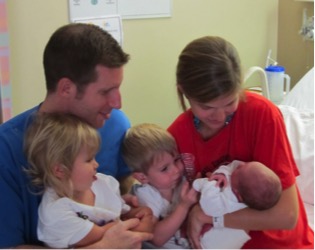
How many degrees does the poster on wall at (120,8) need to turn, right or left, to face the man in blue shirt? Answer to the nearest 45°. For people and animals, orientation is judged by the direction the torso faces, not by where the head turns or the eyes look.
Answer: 0° — it already faces them

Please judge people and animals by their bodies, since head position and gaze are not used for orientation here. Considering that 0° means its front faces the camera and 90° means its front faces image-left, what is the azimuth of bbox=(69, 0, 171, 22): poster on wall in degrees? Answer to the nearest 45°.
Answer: approximately 0°

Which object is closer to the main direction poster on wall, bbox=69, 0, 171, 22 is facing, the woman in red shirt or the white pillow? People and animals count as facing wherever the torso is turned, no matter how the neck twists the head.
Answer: the woman in red shirt

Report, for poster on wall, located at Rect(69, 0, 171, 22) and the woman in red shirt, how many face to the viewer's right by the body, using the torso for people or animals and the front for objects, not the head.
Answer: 0

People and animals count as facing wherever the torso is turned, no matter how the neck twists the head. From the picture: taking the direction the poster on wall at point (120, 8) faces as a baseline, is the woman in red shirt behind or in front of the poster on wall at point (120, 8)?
in front

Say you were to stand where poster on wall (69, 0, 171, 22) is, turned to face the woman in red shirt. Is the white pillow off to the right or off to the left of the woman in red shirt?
left

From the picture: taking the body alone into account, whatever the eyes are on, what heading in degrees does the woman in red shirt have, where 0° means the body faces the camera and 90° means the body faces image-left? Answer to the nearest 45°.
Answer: approximately 45°

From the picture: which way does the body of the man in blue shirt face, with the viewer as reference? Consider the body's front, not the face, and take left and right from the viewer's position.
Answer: facing the viewer and to the right of the viewer

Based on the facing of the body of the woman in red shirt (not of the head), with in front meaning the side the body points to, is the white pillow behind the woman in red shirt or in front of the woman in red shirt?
behind

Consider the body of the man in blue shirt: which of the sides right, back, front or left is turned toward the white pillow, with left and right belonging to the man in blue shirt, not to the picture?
left
